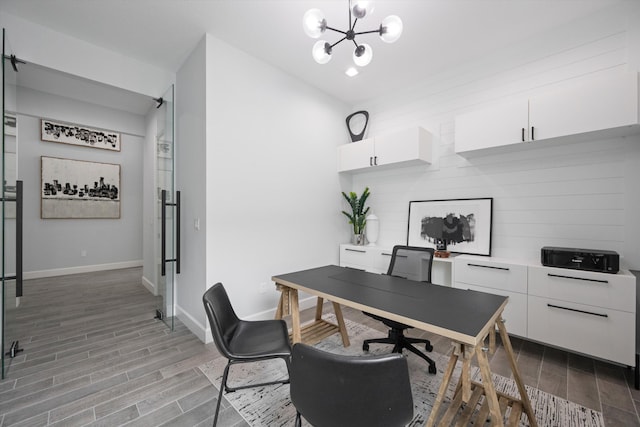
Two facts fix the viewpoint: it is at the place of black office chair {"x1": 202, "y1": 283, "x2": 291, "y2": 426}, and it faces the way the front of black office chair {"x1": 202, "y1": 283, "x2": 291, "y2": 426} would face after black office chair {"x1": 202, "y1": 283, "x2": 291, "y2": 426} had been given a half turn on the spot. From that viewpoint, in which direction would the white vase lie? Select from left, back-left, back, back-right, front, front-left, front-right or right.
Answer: back-right

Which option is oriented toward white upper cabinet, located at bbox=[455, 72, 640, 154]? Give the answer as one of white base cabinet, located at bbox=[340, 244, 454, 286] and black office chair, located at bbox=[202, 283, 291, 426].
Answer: the black office chair

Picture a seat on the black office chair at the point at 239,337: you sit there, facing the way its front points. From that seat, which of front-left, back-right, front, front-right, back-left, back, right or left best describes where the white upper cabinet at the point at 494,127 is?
front

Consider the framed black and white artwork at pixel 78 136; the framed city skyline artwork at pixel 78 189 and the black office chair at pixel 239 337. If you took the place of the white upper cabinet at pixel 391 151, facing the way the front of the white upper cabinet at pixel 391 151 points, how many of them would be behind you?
0

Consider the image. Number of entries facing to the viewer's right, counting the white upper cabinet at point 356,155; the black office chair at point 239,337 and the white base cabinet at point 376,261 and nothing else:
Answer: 1

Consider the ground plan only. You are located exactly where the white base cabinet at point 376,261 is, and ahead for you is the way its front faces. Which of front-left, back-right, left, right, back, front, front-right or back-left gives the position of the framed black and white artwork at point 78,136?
front-right

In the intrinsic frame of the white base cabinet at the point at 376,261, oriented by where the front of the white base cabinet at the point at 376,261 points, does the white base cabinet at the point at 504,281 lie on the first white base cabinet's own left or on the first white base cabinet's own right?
on the first white base cabinet's own left

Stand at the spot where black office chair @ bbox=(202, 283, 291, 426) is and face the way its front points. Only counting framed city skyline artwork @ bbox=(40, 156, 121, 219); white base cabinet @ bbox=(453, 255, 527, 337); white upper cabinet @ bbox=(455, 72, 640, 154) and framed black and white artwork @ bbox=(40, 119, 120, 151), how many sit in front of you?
2

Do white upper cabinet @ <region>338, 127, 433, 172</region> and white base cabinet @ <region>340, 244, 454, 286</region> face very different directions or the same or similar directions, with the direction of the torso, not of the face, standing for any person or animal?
same or similar directions

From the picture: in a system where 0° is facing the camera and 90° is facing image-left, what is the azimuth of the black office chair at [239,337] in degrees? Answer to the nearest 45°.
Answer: approximately 270°

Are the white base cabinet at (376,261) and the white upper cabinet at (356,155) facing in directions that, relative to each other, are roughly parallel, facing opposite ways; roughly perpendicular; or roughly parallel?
roughly parallel
